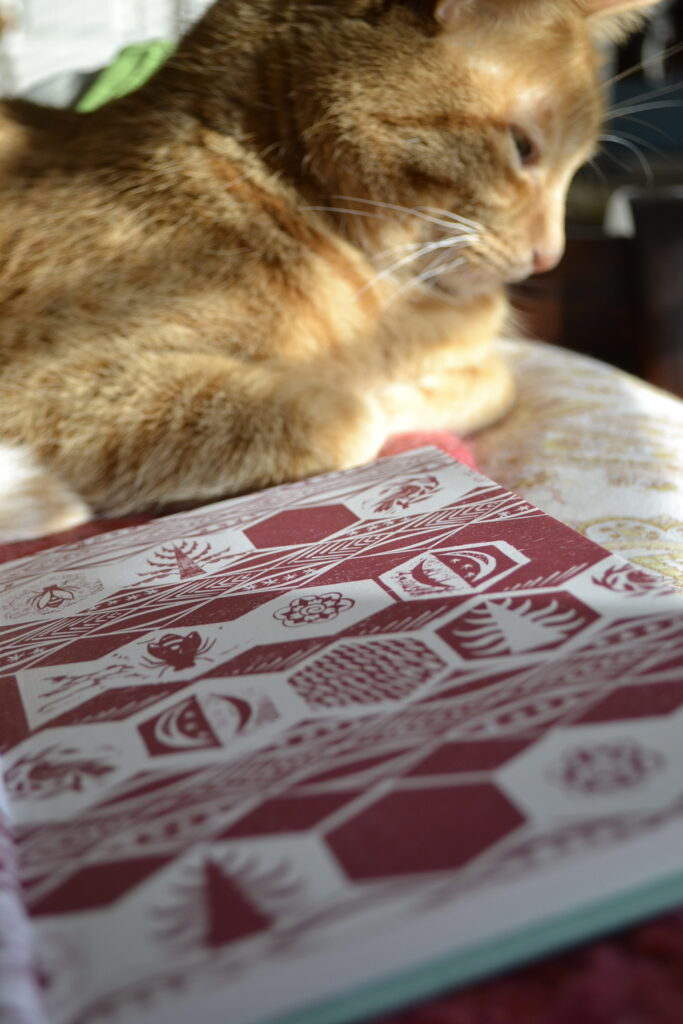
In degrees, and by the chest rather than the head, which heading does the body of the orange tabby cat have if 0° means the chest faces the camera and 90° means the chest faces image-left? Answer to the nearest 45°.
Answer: approximately 270°
